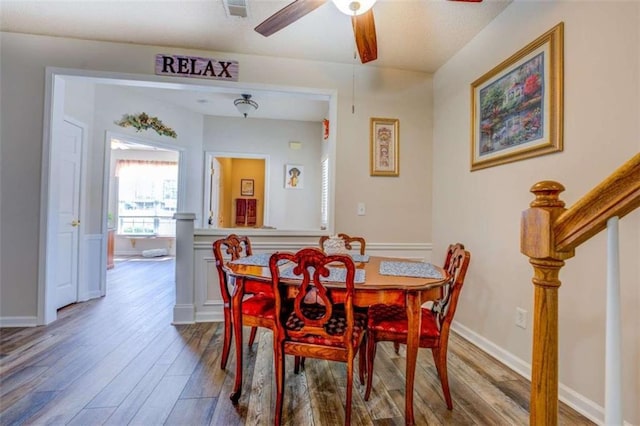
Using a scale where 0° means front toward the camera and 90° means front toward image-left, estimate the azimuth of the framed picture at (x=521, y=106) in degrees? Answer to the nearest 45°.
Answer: approximately 45°

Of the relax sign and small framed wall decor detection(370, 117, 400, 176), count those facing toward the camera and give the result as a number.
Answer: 2

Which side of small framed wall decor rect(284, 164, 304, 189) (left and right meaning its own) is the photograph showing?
front

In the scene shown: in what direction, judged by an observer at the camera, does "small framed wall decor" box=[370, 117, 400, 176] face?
facing the viewer

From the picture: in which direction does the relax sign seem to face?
toward the camera

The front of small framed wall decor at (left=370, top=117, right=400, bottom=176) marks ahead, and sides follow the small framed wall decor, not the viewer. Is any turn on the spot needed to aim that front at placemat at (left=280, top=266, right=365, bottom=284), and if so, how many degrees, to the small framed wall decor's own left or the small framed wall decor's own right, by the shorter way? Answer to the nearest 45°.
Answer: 0° — it already faces it

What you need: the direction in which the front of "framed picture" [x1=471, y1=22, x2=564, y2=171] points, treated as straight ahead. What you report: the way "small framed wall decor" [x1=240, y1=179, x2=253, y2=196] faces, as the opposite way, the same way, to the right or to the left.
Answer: to the left

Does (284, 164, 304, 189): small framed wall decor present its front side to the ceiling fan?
yes

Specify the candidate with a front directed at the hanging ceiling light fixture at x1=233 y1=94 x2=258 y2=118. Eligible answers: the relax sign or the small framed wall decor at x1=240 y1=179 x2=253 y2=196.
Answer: the small framed wall decor

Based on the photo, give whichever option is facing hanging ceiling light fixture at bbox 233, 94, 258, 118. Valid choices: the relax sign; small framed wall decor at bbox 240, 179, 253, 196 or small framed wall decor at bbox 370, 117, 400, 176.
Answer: small framed wall decor at bbox 240, 179, 253, 196

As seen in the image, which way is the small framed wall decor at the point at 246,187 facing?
toward the camera

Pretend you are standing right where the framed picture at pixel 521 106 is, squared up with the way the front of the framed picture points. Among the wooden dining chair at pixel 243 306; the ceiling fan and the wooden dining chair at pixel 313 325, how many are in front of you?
3

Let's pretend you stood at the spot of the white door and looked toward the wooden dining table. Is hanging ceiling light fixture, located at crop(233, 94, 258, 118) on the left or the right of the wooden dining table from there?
left

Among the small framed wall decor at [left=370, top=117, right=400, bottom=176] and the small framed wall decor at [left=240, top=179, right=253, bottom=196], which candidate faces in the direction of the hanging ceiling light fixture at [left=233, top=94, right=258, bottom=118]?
the small framed wall decor at [left=240, top=179, right=253, bottom=196]

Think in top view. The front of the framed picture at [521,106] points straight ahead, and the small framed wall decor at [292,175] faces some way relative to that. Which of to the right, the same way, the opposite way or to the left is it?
to the left

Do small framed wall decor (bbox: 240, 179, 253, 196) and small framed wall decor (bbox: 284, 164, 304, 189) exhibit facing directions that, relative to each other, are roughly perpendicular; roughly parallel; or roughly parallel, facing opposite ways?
roughly parallel

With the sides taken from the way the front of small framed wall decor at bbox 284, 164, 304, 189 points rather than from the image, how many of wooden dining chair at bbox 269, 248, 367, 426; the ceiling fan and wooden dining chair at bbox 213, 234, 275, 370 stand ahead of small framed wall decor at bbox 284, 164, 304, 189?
3

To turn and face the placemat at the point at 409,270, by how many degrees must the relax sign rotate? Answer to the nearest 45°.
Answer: approximately 45° to its left

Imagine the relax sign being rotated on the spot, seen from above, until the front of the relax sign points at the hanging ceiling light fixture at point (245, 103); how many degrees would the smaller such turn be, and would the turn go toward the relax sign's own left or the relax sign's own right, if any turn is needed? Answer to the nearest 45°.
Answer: approximately 135° to the relax sign's own left

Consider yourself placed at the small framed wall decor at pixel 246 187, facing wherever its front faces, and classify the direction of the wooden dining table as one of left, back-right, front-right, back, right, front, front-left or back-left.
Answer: front

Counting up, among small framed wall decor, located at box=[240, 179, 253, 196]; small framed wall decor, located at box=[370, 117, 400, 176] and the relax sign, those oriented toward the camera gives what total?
3
